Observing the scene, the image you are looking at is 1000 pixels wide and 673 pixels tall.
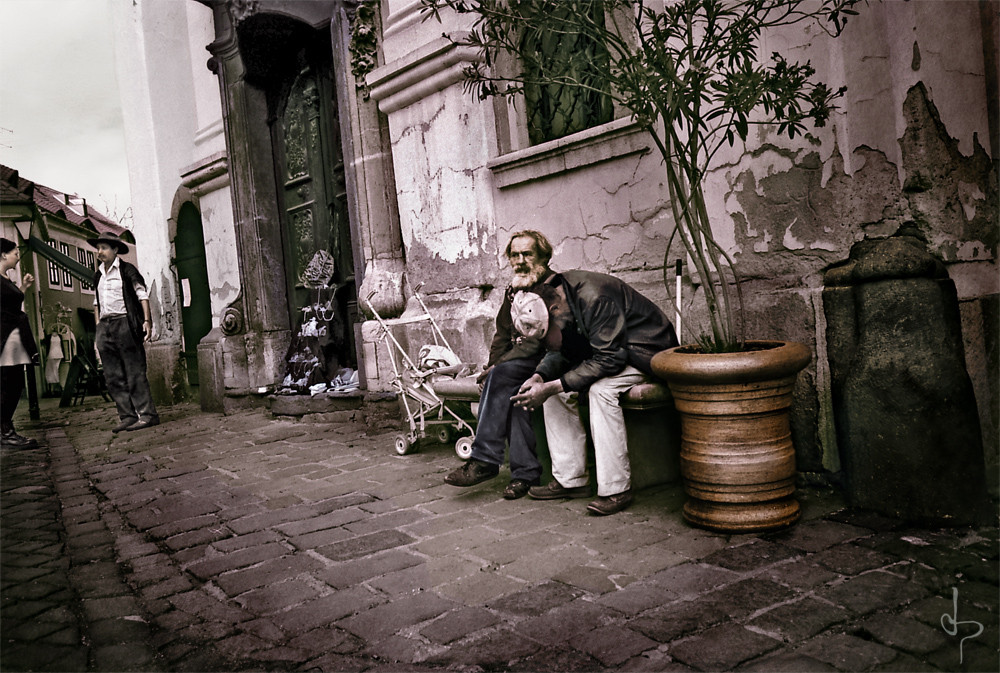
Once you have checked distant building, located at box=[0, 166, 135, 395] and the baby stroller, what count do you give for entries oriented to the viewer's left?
0

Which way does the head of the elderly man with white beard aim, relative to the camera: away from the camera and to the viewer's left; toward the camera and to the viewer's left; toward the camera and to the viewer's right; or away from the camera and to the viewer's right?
toward the camera and to the viewer's left

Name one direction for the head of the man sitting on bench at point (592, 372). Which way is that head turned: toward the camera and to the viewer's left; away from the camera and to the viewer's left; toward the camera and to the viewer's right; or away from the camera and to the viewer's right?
toward the camera and to the viewer's left

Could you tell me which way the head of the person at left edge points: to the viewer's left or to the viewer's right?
to the viewer's right

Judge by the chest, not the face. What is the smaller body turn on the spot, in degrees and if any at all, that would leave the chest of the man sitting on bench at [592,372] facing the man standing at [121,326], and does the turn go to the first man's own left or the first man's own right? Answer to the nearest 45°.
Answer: approximately 90° to the first man's own right

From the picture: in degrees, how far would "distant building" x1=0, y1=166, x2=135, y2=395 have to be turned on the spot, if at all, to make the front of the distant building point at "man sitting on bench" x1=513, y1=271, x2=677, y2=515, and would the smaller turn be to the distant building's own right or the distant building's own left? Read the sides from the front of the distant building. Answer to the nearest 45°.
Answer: approximately 45° to the distant building's own right

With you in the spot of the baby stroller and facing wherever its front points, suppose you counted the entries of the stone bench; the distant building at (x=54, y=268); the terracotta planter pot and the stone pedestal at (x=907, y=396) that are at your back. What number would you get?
1

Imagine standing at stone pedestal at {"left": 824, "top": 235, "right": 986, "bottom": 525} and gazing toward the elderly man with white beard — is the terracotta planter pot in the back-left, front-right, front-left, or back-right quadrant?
front-left

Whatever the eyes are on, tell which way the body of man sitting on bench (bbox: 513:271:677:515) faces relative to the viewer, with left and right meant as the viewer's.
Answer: facing the viewer and to the left of the viewer

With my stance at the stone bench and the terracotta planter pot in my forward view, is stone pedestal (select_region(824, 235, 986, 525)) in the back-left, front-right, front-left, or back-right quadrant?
front-left

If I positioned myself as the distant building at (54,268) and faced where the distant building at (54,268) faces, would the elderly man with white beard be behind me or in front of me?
in front

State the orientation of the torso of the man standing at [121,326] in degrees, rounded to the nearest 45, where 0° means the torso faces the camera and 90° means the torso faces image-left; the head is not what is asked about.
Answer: approximately 45°

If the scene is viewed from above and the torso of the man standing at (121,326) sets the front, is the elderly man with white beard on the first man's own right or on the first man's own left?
on the first man's own left

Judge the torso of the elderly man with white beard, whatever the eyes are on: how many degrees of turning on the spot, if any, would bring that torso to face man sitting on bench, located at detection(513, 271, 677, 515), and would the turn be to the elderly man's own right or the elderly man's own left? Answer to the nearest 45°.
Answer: approximately 90° to the elderly man's own left

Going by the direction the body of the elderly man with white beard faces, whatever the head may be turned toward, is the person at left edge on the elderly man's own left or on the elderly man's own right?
on the elderly man's own right

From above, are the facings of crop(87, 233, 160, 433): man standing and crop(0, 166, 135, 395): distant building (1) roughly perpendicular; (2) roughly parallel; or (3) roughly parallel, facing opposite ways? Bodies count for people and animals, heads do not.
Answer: roughly perpendicular

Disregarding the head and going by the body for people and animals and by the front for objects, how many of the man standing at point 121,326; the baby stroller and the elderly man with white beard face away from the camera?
0
